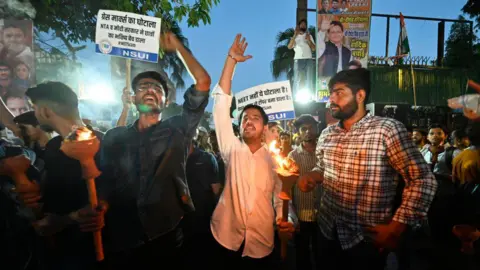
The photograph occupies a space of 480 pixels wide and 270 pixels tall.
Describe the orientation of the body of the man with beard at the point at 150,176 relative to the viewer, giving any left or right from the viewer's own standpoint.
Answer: facing the viewer

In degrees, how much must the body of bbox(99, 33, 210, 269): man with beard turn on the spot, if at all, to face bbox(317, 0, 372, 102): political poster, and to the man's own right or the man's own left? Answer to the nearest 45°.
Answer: approximately 135° to the man's own left

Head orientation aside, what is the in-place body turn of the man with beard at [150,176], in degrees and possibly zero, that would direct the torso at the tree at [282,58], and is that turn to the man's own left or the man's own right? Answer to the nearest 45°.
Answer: approximately 135° to the man's own left

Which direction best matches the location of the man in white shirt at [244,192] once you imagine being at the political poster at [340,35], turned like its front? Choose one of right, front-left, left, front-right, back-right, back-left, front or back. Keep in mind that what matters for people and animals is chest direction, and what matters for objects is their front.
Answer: front

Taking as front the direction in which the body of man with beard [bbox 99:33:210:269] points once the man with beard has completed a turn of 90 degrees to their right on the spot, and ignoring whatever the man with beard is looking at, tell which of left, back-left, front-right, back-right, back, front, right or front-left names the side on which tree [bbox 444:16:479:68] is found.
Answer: back-right

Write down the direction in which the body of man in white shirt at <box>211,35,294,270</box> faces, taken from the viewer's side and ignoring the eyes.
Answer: toward the camera

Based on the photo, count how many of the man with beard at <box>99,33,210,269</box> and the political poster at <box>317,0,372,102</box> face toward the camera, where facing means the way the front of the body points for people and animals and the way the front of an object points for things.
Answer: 2

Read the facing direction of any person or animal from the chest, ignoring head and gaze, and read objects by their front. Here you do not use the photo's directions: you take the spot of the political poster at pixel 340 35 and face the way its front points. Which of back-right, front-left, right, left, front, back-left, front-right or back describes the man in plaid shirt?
front

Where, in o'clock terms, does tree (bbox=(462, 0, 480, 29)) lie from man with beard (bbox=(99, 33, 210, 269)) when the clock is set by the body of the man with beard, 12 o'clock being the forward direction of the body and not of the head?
The tree is roughly at 8 o'clock from the man with beard.

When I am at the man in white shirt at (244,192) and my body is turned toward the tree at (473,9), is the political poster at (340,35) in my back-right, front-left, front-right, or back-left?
front-left

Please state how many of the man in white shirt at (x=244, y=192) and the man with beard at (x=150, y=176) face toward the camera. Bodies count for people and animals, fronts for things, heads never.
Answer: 2

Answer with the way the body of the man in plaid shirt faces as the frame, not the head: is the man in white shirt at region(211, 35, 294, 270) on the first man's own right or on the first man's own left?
on the first man's own right

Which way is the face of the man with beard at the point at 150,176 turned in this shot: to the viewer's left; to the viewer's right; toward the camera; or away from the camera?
toward the camera

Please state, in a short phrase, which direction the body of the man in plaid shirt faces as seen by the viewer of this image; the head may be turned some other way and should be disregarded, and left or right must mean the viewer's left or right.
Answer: facing the viewer and to the left of the viewer

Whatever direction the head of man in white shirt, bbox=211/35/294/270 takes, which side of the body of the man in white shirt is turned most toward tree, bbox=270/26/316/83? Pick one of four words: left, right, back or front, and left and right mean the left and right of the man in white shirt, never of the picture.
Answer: back
